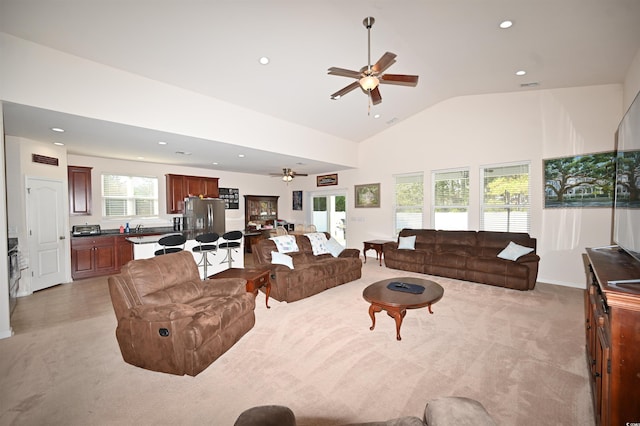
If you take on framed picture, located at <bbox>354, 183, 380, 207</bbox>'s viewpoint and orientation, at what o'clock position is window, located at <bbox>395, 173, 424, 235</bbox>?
The window is roughly at 10 o'clock from the framed picture.

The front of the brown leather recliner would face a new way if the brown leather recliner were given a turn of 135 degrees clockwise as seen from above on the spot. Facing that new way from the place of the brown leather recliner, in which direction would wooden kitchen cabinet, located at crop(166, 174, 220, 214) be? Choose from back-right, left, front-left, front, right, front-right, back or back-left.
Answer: right

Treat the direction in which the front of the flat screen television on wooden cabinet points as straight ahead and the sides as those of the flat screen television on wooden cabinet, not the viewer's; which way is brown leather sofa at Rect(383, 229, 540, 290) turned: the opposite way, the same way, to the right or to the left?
to the left

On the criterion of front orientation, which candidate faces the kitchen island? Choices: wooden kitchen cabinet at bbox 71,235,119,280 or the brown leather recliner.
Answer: the wooden kitchen cabinet

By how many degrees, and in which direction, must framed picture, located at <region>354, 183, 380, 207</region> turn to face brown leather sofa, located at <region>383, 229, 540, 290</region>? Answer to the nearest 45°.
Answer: approximately 45° to its left

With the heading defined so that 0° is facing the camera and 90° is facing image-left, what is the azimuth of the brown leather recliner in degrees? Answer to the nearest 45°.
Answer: approximately 315°

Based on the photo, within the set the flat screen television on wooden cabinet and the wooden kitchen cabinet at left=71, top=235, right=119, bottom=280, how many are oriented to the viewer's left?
1

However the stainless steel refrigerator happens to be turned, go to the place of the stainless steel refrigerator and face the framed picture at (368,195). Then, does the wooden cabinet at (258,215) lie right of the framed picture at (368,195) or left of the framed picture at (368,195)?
left

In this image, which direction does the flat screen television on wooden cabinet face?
to the viewer's left
